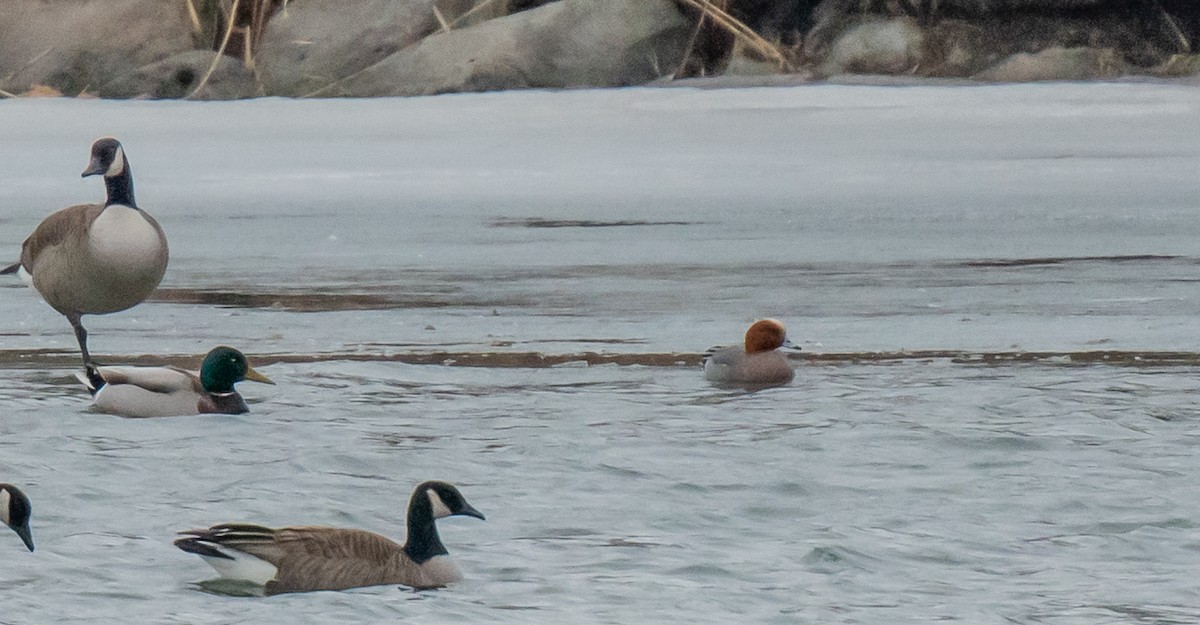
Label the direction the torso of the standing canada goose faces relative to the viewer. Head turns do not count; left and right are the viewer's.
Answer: facing the viewer and to the right of the viewer

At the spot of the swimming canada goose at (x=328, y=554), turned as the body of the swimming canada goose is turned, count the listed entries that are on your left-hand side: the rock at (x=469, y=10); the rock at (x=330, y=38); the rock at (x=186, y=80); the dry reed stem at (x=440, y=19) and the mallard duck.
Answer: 5

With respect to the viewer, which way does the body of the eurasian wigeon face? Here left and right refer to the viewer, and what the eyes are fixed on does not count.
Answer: facing to the right of the viewer

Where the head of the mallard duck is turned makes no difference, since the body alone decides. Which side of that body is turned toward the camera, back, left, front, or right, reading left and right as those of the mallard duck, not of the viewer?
right

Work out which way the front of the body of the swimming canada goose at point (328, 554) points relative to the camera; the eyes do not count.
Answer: to the viewer's right

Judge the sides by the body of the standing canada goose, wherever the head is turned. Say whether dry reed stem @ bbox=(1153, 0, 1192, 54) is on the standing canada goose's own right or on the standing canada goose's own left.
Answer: on the standing canada goose's own left

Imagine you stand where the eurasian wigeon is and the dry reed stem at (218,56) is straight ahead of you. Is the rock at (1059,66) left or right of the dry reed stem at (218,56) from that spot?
right

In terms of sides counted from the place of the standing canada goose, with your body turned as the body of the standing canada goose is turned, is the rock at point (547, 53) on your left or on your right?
on your left
